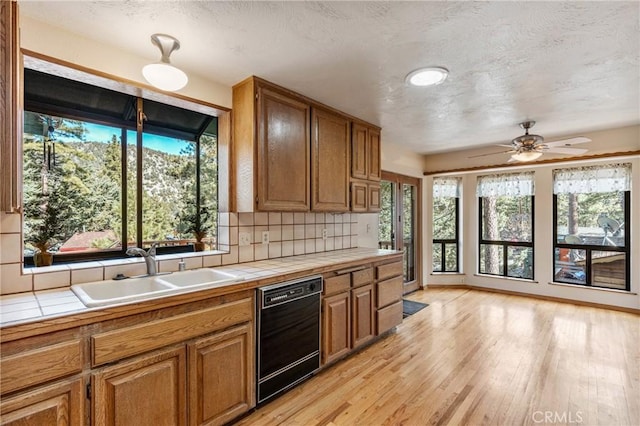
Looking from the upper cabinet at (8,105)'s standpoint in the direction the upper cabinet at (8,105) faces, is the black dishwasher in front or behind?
in front

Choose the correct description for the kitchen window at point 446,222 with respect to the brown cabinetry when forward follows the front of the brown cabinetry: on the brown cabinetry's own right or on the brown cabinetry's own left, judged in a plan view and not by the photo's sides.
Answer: on the brown cabinetry's own left

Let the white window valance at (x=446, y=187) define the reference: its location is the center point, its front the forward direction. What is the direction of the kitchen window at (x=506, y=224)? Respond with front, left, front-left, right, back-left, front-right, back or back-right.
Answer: left

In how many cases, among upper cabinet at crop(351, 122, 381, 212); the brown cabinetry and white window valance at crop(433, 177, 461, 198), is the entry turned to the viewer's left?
0

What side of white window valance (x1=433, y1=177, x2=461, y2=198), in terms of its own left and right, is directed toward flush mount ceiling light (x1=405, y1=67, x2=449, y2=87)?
front

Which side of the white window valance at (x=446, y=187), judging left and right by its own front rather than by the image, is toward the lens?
front

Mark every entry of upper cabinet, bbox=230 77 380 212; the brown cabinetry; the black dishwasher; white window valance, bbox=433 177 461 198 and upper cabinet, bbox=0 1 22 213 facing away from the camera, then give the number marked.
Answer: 0

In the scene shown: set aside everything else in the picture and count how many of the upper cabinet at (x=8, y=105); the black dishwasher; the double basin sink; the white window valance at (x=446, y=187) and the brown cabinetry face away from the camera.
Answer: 0

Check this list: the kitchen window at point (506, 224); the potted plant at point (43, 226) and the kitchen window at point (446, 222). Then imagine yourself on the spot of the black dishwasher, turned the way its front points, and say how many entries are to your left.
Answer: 2

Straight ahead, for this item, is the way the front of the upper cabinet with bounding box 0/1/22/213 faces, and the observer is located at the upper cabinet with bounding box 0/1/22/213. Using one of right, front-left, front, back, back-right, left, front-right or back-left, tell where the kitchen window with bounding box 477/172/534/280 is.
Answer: front-left

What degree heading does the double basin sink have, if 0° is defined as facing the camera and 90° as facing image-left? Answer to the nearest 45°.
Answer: approximately 315°

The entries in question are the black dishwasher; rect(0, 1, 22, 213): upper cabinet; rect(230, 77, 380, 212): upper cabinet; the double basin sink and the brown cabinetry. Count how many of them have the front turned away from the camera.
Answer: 0

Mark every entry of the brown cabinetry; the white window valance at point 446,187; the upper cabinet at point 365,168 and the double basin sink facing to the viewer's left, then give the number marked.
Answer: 0

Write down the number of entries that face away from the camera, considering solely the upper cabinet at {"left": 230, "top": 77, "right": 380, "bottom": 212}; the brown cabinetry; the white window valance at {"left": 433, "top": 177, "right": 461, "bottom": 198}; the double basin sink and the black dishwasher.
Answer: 0

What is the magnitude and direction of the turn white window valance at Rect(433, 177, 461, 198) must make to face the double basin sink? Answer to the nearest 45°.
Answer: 0° — it already faces it

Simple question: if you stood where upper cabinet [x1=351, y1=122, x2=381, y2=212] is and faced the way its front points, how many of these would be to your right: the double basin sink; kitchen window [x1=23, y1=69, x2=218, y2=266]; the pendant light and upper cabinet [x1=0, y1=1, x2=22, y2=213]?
4

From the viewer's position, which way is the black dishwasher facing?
facing the viewer and to the right of the viewer
